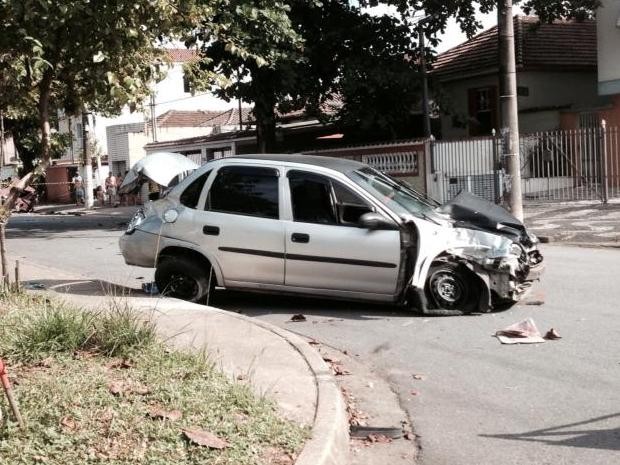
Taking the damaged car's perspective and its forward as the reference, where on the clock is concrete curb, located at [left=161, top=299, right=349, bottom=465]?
The concrete curb is roughly at 3 o'clock from the damaged car.

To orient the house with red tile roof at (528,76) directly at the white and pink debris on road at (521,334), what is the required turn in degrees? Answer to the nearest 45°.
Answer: approximately 45° to its left

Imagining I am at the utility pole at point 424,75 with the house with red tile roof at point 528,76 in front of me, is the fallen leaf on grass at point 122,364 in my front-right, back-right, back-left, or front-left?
back-right

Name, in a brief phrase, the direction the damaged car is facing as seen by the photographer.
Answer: facing to the right of the viewer

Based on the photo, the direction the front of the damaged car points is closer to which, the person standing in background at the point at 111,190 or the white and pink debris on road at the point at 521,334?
the white and pink debris on road

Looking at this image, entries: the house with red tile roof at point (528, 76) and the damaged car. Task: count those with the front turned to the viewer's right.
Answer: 1

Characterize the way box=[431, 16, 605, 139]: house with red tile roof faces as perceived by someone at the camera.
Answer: facing the viewer and to the left of the viewer

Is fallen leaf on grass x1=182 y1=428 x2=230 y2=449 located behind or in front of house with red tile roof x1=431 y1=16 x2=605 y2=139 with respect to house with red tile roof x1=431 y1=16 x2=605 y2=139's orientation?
in front

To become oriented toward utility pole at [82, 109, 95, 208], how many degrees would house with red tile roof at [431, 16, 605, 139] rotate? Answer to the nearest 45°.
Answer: approximately 45° to its right

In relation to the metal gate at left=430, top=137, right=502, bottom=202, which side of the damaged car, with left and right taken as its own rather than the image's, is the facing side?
left
